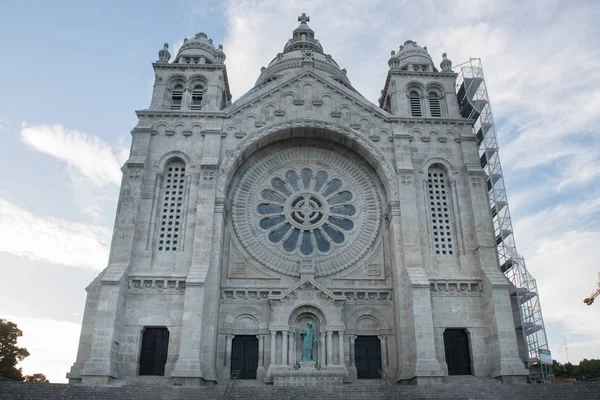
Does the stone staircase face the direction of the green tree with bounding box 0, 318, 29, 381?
no

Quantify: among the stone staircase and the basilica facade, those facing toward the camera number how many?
2

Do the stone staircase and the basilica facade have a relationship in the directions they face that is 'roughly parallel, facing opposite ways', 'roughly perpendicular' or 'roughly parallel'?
roughly parallel

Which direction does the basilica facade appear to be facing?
toward the camera

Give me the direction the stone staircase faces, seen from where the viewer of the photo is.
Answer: facing the viewer

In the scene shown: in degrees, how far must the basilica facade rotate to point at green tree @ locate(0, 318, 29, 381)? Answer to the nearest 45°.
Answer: approximately 135° to its right
